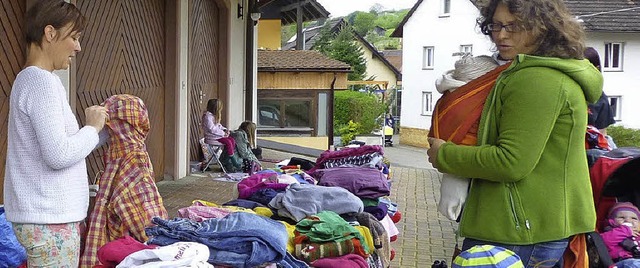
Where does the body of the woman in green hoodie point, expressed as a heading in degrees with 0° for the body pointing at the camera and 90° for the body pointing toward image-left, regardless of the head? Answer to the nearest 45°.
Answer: approximately 90°

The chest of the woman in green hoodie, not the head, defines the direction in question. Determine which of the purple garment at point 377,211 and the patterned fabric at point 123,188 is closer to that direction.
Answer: the patterned fabric

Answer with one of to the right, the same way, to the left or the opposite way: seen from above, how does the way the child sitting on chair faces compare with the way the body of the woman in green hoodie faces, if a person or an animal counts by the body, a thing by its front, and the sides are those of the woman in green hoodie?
the opposite way

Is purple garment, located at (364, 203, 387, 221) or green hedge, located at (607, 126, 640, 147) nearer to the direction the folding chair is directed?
the green hedge

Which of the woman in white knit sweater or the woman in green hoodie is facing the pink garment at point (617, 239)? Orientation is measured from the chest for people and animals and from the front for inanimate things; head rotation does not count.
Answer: the woman in white knit sweater

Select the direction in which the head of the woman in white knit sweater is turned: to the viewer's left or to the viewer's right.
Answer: to the viewer's right

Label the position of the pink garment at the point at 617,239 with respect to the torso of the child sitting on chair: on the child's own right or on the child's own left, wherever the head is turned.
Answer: on the child's own right

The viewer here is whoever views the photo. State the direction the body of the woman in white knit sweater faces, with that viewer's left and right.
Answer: facing to the right of the viewer

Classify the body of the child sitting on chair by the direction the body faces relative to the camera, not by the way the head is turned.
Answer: to the viewer's right

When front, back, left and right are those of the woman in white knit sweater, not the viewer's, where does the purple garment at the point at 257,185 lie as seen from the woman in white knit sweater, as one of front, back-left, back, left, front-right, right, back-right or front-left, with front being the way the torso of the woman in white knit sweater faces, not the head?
front-left

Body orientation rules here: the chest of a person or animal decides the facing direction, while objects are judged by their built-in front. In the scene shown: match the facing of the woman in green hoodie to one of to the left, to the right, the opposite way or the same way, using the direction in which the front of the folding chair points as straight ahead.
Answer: the opposite way

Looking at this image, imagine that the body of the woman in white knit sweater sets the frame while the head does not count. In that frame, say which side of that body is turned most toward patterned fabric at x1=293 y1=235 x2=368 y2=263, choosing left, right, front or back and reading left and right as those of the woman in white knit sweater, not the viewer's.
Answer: front
